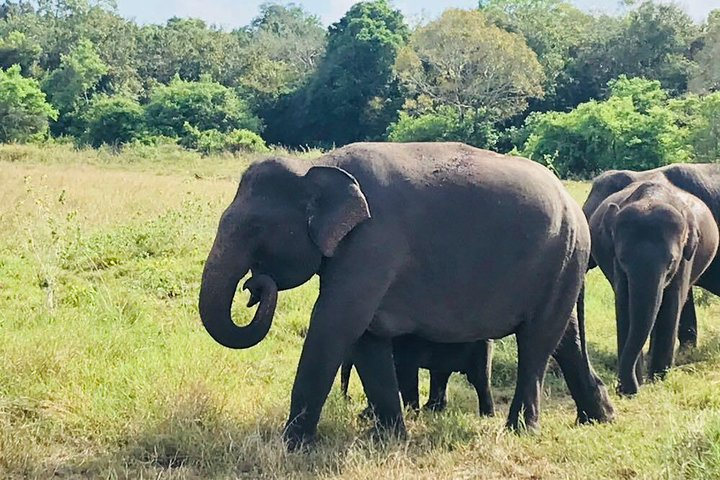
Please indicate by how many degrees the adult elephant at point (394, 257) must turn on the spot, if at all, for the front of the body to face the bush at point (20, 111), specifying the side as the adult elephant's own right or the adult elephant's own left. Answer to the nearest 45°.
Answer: approximately 45° to the adult elephant's own right

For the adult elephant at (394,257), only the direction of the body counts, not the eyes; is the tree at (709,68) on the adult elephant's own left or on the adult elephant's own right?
on the adult elephant's own right

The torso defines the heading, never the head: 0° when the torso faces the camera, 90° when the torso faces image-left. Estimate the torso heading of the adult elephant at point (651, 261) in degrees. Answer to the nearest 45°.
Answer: approximately 0°

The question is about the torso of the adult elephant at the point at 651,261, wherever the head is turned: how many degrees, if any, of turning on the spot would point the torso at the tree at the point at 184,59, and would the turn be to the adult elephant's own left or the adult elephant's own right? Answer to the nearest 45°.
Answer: approximately 135° to the adult elephant's own right

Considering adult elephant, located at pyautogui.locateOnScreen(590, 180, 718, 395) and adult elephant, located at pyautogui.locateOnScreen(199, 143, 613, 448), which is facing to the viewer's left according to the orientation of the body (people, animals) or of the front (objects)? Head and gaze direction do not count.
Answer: adult elephant, located at pyautogui.locateOnScreen(199, 143, 613, 448)

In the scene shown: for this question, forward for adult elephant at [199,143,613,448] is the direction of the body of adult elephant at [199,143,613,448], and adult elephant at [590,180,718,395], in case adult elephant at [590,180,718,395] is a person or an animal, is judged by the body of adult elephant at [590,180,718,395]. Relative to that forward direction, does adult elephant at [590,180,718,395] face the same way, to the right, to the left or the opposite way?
to the left

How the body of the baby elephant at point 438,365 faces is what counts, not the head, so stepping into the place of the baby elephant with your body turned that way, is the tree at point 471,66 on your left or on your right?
on your right

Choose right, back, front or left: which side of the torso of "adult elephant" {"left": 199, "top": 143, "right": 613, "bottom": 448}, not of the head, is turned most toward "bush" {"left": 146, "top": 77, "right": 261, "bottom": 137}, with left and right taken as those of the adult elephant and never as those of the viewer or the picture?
right

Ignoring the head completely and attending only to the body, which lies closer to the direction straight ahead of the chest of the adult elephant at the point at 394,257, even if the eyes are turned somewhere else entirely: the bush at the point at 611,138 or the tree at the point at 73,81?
the tree

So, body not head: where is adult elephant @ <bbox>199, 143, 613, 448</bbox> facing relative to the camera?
to the viewer's left

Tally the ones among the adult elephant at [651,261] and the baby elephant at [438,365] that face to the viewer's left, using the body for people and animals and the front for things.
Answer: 1

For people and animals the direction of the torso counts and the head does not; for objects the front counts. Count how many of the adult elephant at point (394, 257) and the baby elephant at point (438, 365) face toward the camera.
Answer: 0

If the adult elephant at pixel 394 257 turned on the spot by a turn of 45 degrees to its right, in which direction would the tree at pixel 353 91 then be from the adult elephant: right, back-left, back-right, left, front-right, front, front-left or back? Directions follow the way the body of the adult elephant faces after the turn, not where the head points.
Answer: front-right

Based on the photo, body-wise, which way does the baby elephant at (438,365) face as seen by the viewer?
to the viewer's left
